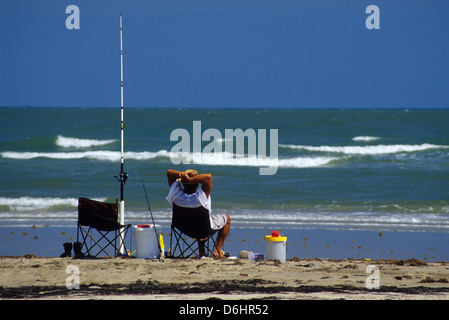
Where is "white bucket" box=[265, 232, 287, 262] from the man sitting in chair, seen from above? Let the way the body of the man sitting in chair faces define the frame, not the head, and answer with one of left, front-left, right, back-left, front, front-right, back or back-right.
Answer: front-right

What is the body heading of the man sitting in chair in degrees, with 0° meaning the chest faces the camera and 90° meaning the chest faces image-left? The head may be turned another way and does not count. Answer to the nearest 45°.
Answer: approximately 225°
